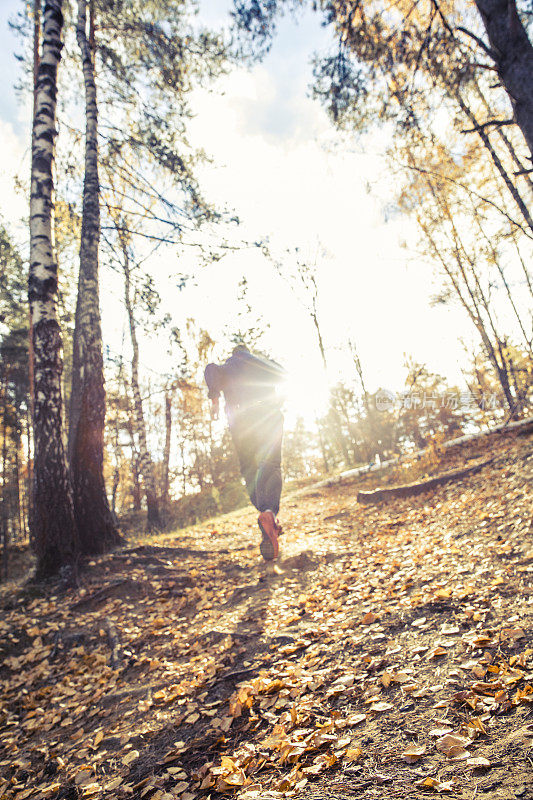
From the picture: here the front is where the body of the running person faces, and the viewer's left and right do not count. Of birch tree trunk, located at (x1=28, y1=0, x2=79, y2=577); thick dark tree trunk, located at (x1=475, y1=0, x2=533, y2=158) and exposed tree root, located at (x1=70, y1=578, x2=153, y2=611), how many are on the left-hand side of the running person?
2

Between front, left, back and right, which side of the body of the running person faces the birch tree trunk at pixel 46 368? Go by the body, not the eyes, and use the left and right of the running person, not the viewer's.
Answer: left

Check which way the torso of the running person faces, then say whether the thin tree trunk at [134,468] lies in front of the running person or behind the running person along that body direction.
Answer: in front

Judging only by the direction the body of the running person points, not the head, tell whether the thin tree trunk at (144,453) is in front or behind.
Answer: in front

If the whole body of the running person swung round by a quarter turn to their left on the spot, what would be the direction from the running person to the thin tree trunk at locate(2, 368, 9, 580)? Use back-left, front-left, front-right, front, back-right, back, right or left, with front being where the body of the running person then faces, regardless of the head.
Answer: front-right

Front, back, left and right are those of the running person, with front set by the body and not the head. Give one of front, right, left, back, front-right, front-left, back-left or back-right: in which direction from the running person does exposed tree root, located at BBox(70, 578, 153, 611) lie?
left

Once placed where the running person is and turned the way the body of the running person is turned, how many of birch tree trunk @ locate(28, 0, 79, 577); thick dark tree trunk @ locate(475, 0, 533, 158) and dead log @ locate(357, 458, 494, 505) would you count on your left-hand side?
1

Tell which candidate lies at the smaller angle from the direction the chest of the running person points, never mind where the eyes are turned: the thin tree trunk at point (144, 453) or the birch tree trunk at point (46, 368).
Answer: the thin tree trunk

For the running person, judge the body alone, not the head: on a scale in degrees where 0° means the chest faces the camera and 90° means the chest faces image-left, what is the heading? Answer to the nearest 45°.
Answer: approximately 180°

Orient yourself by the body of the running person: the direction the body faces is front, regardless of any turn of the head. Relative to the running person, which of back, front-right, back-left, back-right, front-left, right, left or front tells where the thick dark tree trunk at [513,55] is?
back-right

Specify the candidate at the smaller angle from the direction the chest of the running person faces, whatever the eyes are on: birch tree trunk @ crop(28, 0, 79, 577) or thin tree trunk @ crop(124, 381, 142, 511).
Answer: the thin tree trunk
